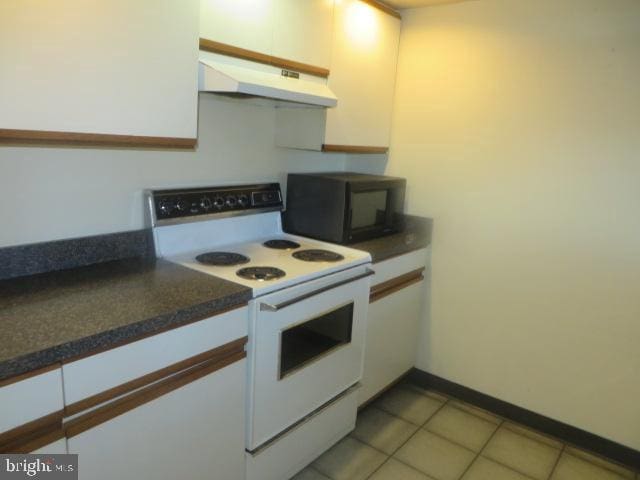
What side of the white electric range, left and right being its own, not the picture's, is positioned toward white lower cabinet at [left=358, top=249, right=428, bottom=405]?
left

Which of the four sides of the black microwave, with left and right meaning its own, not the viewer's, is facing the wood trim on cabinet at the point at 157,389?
right

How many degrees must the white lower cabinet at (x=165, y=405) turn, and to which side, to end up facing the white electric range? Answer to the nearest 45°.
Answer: approximately 90° to its left

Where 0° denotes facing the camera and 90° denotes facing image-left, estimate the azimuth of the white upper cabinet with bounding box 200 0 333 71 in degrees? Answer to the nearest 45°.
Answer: approximately 315°

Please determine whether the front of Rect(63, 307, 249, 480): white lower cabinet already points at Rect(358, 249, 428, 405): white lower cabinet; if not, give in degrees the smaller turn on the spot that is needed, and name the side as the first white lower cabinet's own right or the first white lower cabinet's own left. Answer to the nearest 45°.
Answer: approximately 90° to the first white lower cabinet's own left

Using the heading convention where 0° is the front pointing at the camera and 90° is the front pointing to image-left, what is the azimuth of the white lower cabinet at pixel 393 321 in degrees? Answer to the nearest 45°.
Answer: approximately 315°

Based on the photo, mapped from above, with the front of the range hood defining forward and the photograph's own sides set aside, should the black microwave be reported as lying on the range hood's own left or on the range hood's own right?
on the range hood's own left

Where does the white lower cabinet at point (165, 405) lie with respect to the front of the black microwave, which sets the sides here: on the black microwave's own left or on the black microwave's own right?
on the black microwave's own right

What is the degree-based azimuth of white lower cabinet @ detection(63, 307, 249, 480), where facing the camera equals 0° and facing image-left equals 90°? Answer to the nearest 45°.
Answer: approximately 315°

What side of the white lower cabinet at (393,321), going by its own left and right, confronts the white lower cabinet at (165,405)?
right
